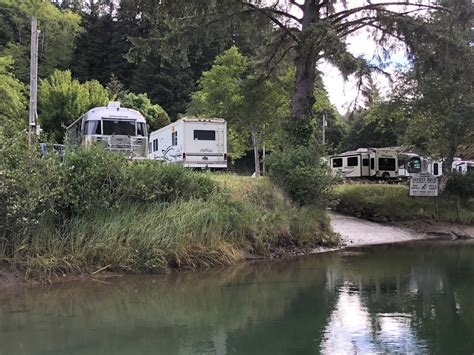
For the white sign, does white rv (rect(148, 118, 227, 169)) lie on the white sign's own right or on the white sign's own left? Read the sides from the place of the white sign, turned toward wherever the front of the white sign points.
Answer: on the white sign's own right

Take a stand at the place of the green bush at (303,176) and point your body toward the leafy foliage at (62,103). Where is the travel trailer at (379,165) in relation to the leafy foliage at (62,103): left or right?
right

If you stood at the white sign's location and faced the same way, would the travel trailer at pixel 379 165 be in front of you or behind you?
behind

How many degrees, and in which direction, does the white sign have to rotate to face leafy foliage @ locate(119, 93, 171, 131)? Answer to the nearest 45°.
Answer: approximately 135° to its right

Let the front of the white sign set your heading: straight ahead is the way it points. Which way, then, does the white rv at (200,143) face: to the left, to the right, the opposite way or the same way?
the opposite way

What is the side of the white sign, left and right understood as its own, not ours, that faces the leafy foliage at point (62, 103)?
right

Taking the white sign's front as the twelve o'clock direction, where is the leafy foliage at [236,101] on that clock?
The leafy foliage is roughly at 4 o'clock from the white sign.

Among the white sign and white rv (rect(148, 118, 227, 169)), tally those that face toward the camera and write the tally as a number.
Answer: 1

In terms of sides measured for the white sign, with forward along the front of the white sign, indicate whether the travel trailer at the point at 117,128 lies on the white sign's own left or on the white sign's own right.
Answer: on the white sign's own right

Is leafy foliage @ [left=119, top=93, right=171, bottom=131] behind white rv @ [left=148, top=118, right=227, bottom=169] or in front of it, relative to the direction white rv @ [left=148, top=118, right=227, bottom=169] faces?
in front

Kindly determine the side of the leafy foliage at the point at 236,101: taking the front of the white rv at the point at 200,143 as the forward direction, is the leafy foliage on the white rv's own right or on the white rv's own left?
on the white rv's own right
